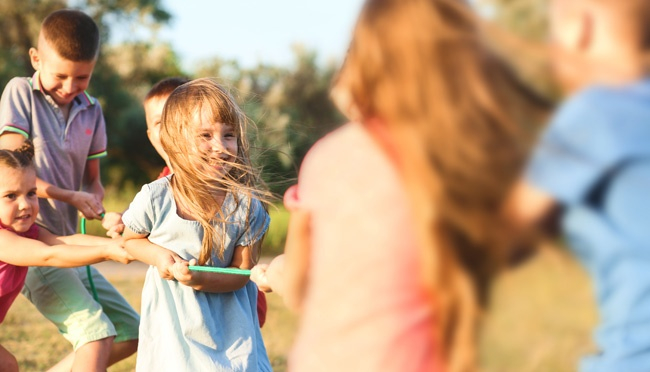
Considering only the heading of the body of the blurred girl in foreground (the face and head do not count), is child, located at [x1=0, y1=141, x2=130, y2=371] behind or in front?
in front

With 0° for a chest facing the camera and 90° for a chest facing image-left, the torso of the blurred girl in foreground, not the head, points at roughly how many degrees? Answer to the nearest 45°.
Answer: approximately 135°

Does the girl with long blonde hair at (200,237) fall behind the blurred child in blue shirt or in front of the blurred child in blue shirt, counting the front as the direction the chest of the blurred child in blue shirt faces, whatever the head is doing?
in front

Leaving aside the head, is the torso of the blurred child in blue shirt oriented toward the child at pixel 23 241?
yes

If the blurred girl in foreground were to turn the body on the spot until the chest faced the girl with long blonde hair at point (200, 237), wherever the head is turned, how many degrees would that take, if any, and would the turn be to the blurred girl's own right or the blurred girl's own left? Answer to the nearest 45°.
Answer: approximately 45° to the blurred girl's own right

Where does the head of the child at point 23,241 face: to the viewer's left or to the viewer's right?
to the viewer's right

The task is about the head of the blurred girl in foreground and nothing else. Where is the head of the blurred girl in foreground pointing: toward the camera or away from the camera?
away from the camera

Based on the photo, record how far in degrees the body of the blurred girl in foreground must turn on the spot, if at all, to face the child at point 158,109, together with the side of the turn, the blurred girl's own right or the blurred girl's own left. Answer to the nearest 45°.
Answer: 0° — they already face them

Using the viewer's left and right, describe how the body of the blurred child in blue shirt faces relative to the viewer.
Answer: facing away from the viewer and to the left of the viewer

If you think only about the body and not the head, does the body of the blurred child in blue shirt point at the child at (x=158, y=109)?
yes
